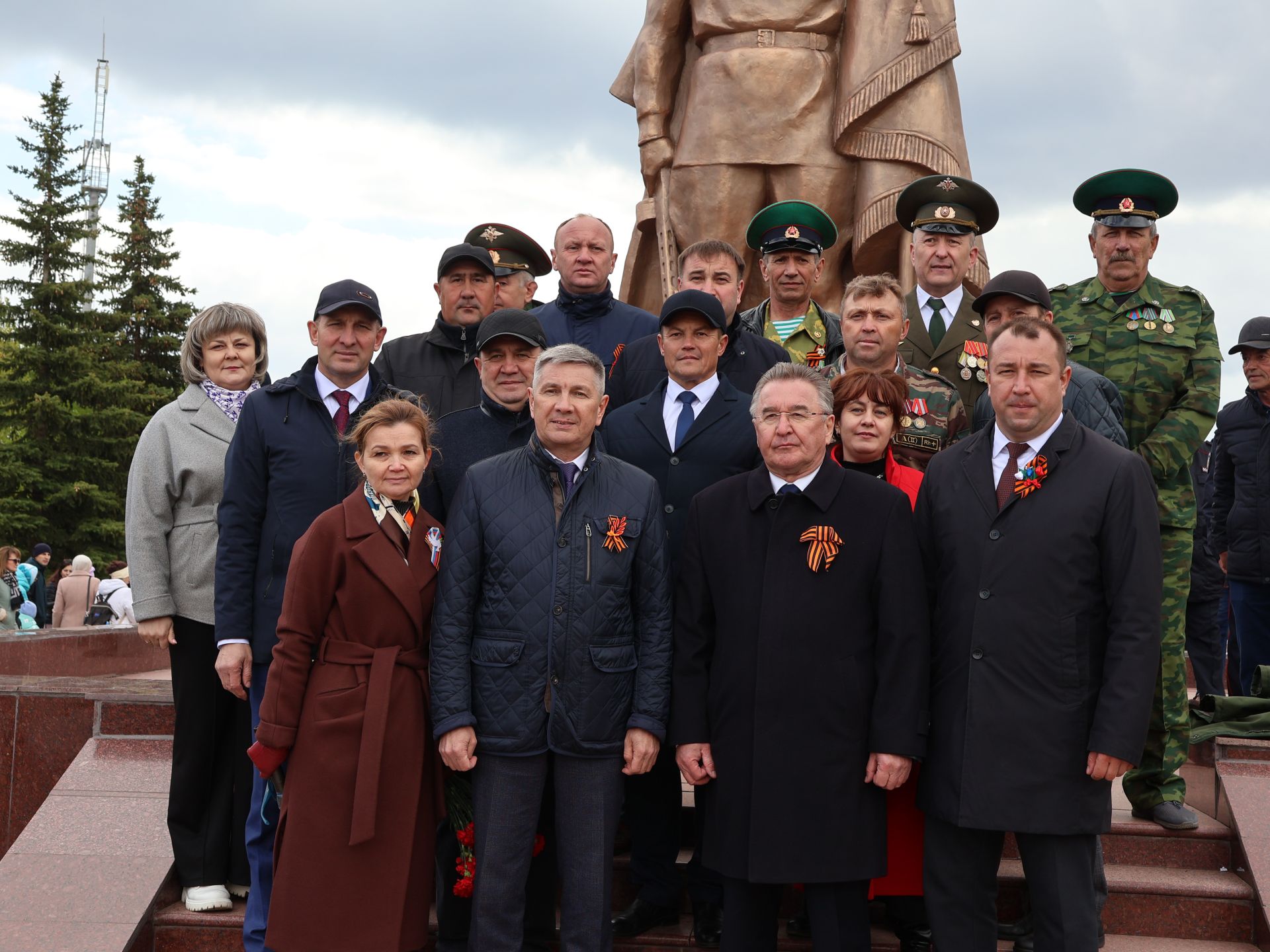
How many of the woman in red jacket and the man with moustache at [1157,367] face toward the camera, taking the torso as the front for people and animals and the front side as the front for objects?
2

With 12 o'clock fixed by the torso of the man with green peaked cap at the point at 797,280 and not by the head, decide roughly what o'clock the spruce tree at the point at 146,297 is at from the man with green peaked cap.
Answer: The spruce tree is roughly at 5 o'clock from the man with green peaked cap.

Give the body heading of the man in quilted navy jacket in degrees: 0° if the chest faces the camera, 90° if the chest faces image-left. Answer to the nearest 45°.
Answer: approximately 0°

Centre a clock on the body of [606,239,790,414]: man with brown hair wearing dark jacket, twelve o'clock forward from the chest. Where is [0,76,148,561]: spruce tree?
The spruce tree is roughly at 5 o'clock from the man with brown hair wearing dark jacket.

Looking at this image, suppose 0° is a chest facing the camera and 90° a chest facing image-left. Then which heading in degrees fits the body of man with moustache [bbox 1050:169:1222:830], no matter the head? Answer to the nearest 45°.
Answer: approximately 0°
